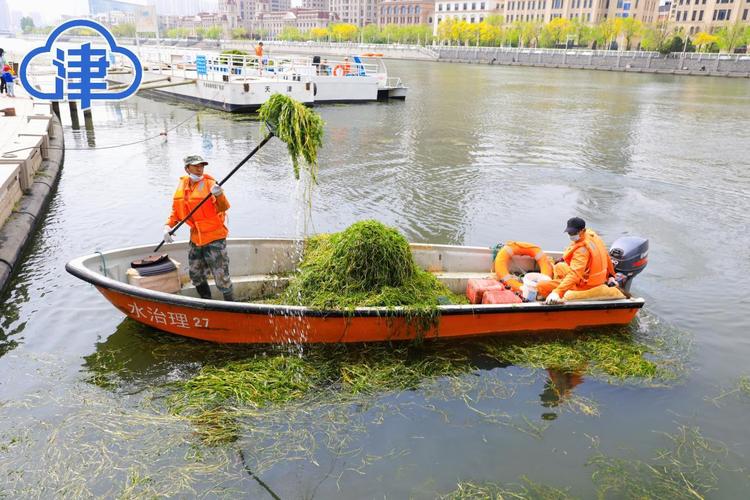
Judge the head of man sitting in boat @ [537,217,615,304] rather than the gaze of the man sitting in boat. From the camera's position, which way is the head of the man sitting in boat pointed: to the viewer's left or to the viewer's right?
to the viewer's left

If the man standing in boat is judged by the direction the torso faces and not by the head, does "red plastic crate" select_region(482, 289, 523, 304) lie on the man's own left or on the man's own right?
on the man's own left

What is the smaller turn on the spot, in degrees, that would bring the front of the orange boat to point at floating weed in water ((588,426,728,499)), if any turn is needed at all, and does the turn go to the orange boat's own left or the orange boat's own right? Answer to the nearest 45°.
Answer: approximately 135° to the orange boat's own left

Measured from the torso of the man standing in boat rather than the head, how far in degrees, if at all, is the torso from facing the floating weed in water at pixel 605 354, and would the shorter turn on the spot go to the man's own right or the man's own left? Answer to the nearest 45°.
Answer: approximately 90° to the man's own left

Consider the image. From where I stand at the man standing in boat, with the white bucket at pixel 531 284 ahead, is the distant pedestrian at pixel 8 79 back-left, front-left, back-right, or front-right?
back-left

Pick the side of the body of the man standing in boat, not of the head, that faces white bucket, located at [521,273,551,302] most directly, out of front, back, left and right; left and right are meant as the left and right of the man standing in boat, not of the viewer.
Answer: left

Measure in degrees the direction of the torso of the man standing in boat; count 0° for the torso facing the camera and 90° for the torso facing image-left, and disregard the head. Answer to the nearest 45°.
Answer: approximately 0°

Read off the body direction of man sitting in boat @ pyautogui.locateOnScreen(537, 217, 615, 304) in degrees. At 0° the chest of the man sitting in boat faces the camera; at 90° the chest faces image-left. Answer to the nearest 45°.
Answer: approximately 90°

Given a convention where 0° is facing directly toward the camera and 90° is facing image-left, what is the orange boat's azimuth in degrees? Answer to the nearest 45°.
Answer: approximately 90°

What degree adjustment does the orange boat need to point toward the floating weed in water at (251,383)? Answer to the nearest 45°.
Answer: approximately 90° to its left
